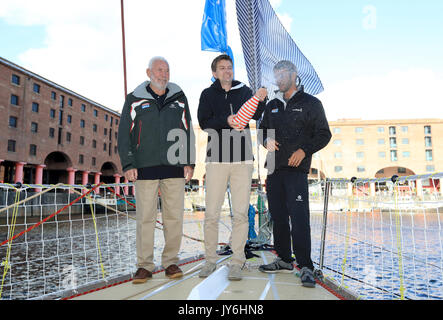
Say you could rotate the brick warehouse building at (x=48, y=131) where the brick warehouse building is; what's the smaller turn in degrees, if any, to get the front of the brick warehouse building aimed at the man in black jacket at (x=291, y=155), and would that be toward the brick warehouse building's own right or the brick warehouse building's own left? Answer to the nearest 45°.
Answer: approximately 45° to the brick warehouse building's own right

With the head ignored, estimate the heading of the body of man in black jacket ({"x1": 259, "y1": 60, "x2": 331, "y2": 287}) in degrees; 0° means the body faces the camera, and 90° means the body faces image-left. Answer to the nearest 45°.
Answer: approximately 45°

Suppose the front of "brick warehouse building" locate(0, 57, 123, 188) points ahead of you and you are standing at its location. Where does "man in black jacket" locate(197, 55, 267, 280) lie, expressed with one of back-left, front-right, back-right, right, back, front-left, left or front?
front-right

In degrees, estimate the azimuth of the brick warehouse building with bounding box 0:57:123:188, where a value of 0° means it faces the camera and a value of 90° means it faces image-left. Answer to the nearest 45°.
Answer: approximately 315°

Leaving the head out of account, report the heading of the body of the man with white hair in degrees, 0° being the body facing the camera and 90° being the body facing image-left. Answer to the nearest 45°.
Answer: approximately 0°

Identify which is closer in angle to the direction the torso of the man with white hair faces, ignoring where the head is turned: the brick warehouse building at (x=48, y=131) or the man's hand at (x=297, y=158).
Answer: the man's hand

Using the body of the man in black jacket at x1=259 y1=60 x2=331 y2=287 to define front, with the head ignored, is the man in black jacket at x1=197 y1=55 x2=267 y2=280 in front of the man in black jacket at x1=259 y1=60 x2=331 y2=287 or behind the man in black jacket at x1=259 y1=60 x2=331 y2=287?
in front

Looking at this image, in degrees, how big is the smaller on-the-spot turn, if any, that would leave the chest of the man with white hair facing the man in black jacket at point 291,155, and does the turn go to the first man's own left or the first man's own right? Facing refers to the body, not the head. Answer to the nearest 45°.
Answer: approximately 90° to the first man's own left

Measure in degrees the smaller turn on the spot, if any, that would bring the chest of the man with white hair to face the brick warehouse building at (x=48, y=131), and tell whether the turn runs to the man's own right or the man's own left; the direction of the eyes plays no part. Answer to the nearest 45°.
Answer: approximately 180°

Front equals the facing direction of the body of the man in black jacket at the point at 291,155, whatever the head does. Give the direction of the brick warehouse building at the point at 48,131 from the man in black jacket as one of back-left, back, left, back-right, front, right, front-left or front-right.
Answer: right

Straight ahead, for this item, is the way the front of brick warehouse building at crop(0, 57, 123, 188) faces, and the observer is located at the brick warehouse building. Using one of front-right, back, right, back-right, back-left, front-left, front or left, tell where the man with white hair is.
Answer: front-right

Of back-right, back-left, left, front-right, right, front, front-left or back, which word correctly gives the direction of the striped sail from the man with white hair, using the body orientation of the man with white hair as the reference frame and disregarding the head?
back-left
